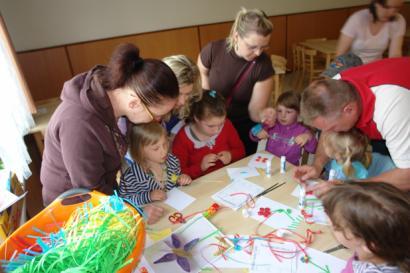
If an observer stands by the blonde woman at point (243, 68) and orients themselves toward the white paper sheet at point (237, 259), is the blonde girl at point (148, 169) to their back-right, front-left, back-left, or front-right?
front-right

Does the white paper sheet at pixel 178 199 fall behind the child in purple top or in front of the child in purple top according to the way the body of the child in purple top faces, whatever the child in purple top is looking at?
in front

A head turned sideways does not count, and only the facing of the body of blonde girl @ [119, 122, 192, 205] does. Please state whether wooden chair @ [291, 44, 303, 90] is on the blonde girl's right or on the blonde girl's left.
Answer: on the blonde girl's left

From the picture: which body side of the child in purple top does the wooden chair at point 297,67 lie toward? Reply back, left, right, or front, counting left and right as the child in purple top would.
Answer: back

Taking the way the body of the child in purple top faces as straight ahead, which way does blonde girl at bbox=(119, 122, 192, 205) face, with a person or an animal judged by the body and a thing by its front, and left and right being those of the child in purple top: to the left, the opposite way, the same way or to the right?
to the left

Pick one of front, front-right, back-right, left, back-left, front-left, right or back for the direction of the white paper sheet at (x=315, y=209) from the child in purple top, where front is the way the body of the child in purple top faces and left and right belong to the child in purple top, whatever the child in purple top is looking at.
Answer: front

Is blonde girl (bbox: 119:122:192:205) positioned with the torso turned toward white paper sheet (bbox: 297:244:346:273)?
yes

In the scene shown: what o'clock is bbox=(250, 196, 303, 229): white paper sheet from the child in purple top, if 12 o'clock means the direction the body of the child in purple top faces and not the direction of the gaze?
The white paper sheet is roughly at 12 o'clock from the child in purple top.

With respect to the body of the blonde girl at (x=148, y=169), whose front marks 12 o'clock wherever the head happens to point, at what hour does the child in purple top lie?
The child in purple top is roughly at 10 o'clock from the blonde girl.

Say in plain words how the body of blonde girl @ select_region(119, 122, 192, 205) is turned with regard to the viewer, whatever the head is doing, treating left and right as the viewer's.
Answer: facing the viewer and to the right of the viewer

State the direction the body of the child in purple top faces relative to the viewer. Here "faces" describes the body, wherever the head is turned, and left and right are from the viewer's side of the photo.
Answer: facing the viewer

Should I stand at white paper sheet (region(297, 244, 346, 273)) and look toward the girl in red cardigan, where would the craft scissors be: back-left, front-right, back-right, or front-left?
front-left

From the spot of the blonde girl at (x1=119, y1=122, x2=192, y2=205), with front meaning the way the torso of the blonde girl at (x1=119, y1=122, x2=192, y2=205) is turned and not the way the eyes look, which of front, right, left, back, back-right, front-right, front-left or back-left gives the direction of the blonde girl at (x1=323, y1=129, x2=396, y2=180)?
front-left

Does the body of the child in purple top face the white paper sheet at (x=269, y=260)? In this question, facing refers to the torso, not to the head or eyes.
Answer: yes

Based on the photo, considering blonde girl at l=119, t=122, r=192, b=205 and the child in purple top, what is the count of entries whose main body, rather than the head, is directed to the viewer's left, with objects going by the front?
0

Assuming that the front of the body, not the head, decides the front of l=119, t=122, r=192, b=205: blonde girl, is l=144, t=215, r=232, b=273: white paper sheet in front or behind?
in front

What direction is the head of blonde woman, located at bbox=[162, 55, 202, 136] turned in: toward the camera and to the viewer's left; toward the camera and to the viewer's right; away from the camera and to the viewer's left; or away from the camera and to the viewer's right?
toward the camera and to the viewer's right
